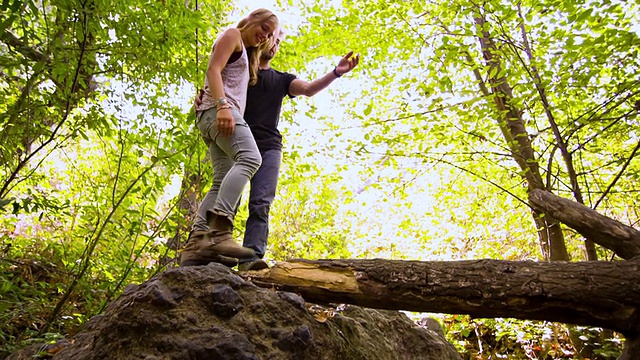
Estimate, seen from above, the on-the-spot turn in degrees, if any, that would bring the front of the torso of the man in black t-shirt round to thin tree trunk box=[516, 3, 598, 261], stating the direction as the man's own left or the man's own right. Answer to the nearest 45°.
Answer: approximately 135° to the man's own left

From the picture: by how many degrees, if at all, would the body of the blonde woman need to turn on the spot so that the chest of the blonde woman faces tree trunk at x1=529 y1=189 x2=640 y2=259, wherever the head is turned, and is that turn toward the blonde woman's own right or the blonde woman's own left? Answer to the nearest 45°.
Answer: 0° — they already face it

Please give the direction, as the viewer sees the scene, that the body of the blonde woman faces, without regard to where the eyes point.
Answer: to the viewer's right

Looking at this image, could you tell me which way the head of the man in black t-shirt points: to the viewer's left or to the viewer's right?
to the viewer's right

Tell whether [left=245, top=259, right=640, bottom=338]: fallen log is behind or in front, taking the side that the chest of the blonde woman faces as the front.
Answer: in front

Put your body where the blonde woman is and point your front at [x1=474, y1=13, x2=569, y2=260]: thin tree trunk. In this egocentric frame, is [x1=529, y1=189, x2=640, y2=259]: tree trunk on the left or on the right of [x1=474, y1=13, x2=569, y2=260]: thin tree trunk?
right
